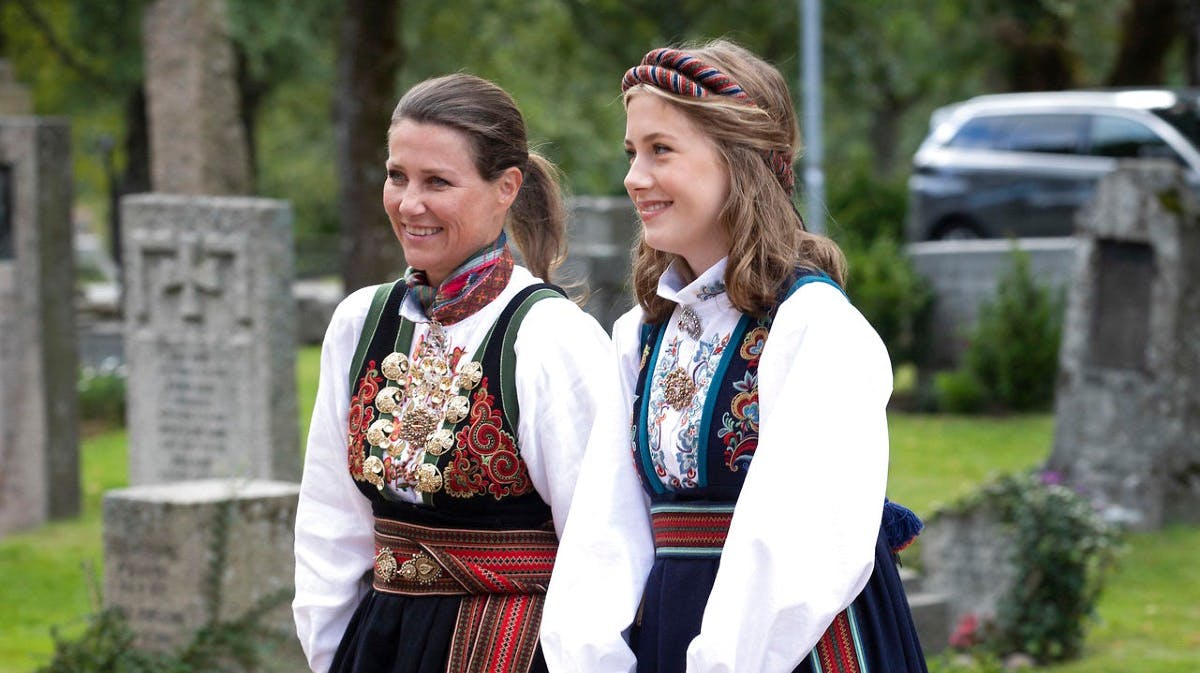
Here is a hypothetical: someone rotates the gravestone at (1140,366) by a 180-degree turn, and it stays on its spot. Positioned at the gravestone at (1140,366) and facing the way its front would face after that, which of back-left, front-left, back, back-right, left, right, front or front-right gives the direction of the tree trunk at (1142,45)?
front-left

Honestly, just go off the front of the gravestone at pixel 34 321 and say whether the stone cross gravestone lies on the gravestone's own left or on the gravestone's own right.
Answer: on the gravestone's own left

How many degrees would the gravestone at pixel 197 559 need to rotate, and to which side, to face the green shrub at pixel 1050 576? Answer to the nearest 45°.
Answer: approximately 135° to its left

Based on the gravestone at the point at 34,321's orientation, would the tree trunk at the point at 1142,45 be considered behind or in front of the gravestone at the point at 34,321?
behind

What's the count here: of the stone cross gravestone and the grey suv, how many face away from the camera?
0

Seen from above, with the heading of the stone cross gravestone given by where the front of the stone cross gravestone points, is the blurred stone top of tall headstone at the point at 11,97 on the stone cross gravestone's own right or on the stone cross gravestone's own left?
on the stone cross gravestone's own right

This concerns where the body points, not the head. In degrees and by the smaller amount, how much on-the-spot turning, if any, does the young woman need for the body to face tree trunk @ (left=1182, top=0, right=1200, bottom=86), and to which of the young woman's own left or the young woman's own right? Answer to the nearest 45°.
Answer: approximately 135° to the young woman's own right

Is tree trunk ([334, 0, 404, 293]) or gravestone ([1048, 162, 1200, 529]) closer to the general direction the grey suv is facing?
the gravestone

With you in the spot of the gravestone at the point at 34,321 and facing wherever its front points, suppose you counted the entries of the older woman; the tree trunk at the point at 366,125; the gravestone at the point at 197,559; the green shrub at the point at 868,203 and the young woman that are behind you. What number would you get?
2

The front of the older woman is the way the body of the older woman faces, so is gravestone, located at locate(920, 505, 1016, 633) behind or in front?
behind

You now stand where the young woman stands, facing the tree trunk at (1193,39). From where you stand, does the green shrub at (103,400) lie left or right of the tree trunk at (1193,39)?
left

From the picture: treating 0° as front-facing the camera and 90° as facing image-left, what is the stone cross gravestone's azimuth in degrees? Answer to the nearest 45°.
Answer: approximately 45°

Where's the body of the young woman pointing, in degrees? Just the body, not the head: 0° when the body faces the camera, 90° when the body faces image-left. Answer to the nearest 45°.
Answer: approximately 45°

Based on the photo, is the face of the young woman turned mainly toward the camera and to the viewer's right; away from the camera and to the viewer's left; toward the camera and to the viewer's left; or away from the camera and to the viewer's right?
toward the camera and to the viewer's left

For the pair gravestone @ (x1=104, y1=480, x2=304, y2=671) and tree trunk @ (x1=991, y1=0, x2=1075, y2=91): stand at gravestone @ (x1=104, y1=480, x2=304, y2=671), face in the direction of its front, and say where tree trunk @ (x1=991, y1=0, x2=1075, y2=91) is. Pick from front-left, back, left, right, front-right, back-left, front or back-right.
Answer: back
